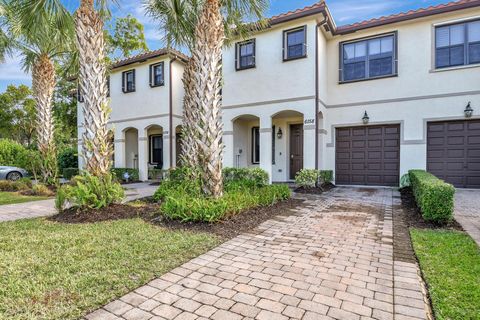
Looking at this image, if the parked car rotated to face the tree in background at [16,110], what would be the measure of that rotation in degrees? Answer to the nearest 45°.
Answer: approximately 90° to its left

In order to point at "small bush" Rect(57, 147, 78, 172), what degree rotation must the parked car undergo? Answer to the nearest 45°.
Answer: approximately 45° to its left

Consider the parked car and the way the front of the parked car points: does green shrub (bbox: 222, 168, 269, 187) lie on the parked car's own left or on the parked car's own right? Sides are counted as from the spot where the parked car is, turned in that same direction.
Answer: on the parked car's own right

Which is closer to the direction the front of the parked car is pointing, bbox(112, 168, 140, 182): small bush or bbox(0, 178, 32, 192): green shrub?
the small bush

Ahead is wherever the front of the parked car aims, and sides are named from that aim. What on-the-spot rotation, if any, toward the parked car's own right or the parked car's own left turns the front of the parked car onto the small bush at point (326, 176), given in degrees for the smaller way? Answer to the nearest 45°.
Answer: approximately 45° to the parked car's own right

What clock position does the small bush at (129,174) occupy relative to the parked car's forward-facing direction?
The small bush is roughly at 1 o'clock from the parked car.

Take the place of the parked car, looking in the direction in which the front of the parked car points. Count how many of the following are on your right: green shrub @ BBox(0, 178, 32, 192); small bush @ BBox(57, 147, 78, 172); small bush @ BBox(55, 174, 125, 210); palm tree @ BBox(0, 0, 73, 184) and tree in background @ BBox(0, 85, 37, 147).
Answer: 3

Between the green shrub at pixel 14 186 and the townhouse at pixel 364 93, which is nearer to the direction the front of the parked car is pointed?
the townhouse
